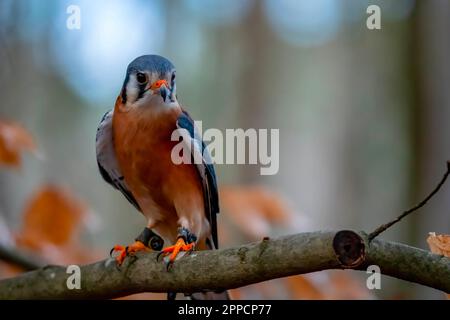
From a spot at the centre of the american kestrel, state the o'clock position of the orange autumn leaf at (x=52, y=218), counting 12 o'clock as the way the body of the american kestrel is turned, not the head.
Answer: The orange autumn leaf is roughly at 5 o'clock from the american kestrel.

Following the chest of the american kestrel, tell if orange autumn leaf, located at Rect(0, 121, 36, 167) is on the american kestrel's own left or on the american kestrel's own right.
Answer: on the american kestrel's own right

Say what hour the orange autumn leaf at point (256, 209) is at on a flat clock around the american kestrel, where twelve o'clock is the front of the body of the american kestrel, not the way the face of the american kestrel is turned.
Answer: The orange autumn leaf is roughly at 7 o'clock from the american kestrel.

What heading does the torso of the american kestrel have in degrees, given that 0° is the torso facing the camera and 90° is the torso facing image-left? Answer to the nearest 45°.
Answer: approximately 0°

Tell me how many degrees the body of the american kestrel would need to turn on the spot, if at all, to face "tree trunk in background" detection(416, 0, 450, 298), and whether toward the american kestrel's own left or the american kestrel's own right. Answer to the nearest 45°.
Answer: approximately 135° to the american kestrel's own left
